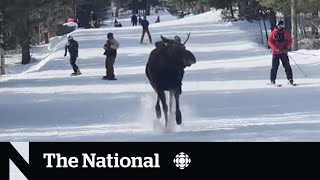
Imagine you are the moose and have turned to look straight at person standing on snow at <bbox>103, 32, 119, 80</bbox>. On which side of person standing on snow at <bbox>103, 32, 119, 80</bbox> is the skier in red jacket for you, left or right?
right

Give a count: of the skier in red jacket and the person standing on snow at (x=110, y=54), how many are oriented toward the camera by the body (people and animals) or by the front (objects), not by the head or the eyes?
1

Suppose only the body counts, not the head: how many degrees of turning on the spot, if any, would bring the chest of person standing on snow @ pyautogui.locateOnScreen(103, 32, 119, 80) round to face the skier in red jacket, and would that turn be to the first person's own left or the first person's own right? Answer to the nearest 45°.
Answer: approximately 135° to the first person's own left

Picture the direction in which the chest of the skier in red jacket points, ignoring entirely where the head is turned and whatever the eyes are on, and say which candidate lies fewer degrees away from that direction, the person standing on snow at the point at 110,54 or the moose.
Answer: the moose
